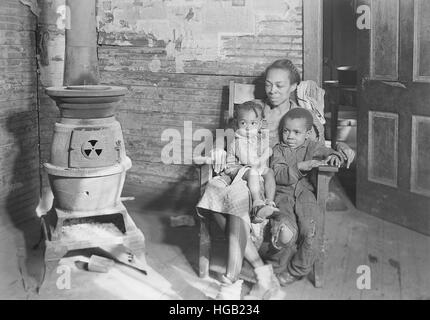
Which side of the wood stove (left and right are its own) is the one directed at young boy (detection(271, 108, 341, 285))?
left

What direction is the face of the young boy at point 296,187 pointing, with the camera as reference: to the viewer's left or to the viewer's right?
to the viewer's left

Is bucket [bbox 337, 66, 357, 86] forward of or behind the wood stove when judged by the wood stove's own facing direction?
behind

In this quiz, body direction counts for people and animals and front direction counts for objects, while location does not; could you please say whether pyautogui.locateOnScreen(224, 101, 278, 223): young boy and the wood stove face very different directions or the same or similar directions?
same or similar directions

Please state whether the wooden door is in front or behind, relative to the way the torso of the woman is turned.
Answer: behind

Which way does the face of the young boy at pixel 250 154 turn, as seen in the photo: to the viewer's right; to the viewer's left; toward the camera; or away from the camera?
toward the camera

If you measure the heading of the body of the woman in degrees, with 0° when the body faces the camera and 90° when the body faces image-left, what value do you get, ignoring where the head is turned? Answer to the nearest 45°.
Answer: approximately 45°

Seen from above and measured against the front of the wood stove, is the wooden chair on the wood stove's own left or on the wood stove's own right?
on the wood stove's own left

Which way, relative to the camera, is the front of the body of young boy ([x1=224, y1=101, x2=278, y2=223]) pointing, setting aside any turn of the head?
toward the camera

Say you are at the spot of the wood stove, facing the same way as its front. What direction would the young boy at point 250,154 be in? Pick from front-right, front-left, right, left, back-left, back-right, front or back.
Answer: left

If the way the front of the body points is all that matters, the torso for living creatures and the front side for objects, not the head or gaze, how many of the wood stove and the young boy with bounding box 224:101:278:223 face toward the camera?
2

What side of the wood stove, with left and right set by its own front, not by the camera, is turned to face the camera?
front
